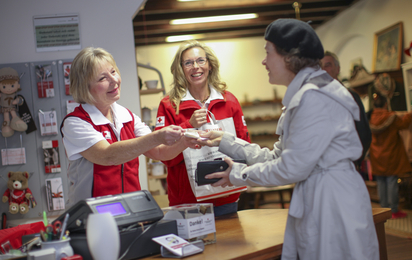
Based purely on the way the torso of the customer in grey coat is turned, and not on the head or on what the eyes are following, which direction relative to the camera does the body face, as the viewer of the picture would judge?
to the viewer's left

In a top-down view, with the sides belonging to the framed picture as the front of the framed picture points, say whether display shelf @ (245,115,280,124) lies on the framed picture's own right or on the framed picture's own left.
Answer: on the framed picture's own right

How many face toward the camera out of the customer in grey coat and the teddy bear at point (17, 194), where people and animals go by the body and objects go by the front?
1

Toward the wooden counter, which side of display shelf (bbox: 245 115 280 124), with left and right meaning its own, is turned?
front

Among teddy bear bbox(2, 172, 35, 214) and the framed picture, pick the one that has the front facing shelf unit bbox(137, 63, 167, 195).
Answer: the framed picture

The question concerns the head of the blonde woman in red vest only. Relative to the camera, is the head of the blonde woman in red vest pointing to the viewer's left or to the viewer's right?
to the viewer's right

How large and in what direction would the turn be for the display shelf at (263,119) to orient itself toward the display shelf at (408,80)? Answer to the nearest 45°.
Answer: approximately 45° to its left

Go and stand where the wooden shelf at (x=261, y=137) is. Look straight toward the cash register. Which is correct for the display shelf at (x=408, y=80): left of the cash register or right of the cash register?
left

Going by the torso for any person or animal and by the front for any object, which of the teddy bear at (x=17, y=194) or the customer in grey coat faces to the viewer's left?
the customer in grey coat

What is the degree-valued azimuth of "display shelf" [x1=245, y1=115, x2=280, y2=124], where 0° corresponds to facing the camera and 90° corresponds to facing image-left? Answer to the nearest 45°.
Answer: approximately 0°

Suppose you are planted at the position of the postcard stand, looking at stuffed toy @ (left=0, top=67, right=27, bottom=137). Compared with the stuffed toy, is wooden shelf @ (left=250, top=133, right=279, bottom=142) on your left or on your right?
right

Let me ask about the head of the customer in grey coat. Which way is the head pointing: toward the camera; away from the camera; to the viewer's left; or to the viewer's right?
to the viewer's left
